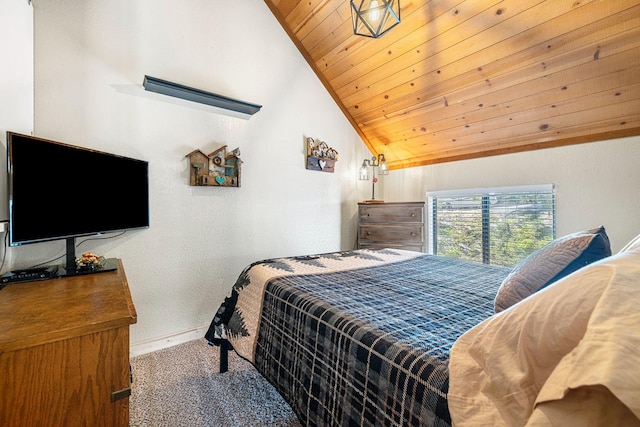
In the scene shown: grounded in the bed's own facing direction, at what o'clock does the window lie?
The window is roughly at 2 o'clock from the bed.

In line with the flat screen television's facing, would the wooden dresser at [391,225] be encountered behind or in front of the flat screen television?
in front

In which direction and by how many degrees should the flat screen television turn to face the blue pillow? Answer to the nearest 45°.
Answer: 0° — it already faces it

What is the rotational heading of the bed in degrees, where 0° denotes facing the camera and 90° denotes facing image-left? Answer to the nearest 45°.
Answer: approximately 135°

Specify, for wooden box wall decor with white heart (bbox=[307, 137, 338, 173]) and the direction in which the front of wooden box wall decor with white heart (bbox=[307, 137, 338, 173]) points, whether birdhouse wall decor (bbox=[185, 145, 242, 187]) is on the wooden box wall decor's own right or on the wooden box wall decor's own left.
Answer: on the wooden box wall decor's own right

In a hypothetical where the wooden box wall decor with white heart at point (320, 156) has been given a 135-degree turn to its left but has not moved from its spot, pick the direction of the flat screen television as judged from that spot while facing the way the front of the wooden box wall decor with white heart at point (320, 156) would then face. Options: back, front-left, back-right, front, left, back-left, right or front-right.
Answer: back-left

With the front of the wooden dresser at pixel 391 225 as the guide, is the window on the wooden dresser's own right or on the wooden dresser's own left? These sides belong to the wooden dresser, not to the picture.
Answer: on the wooden dresser's own left

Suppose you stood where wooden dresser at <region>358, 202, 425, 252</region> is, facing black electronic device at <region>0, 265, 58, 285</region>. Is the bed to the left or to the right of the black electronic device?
left

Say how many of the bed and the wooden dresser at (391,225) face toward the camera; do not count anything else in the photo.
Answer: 1

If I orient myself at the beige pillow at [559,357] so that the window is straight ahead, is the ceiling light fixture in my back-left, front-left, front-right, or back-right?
front-left

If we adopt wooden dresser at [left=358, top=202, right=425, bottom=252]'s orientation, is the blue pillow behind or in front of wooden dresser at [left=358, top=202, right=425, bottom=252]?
in front

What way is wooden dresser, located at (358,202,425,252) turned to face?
toward the camera

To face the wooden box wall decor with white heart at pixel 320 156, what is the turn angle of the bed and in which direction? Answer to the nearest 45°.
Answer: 0° — it already faces it

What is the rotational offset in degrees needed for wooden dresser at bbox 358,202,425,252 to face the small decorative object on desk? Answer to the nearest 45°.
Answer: approximately 45° to its right

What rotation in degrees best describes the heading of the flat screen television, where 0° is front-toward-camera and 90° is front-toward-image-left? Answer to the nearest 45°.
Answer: approximately 315°

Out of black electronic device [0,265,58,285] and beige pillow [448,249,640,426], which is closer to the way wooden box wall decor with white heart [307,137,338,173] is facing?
the beige pillow

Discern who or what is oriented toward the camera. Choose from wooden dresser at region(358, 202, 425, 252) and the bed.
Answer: the wooden dresser

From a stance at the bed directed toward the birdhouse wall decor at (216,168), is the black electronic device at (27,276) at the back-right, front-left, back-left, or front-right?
front-left

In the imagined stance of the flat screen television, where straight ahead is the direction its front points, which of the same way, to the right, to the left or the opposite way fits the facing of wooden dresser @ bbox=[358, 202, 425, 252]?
to the right
